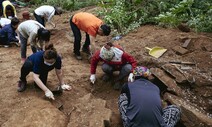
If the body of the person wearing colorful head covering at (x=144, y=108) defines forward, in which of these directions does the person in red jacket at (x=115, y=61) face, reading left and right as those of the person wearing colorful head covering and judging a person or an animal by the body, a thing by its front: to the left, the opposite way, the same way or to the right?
the opposite way

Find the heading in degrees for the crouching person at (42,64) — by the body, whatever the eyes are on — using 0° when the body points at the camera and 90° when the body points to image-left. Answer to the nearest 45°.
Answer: approximately 315°

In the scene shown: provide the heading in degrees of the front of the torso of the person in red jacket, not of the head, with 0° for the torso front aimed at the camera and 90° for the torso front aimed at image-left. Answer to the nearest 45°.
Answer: approximately 0°

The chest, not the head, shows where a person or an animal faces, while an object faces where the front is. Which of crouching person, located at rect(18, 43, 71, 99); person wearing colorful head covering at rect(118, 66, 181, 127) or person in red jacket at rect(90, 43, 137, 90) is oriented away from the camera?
the person wearing colorful head covering

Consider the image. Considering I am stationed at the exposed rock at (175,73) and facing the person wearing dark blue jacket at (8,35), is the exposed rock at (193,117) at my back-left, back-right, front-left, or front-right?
back-left

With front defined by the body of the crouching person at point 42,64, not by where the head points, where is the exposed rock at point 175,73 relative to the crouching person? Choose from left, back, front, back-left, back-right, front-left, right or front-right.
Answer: front-left

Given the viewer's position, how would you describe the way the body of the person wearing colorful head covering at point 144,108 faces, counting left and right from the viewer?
facing away from the viewer

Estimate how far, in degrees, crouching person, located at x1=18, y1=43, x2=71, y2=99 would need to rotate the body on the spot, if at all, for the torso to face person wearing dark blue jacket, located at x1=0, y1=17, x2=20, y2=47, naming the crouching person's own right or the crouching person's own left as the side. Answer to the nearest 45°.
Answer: approximately 135° to the crouching person's own left

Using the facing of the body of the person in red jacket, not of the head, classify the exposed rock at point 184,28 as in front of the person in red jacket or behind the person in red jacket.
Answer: behind

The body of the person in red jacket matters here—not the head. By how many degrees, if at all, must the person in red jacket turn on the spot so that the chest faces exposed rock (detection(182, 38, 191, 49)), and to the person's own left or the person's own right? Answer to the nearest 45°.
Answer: approximately 135° to the person's own left

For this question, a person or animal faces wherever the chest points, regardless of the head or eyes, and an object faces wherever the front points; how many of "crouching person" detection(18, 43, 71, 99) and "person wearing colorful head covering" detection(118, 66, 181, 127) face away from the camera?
1

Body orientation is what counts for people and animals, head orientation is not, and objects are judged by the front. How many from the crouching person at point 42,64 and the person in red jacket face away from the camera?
0

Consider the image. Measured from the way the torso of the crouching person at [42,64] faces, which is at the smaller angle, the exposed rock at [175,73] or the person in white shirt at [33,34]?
the exposed rock

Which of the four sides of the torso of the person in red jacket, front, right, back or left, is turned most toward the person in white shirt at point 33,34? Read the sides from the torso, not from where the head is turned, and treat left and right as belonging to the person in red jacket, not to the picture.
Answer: right

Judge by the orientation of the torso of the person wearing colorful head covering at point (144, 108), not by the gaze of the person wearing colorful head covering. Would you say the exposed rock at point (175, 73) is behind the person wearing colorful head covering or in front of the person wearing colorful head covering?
in front

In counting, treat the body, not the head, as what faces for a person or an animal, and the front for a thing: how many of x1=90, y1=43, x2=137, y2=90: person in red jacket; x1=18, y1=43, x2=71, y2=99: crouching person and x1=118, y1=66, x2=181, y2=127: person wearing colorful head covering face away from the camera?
1
